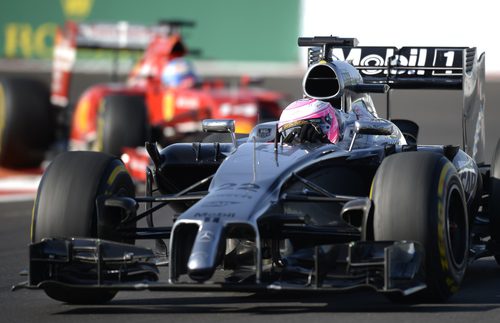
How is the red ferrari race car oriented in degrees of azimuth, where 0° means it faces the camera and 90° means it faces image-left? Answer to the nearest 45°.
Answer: approximately 315°
